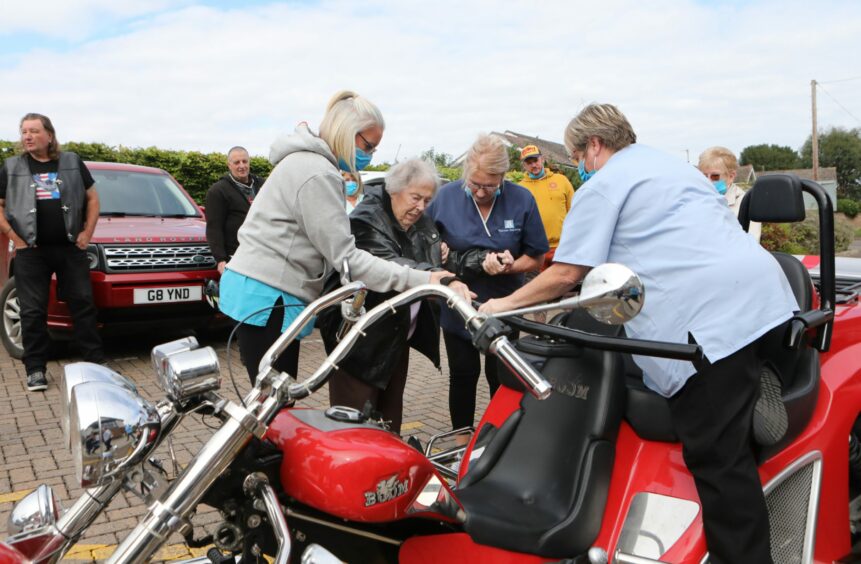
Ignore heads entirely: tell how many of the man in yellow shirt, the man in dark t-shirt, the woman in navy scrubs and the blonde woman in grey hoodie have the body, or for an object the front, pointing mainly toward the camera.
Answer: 3

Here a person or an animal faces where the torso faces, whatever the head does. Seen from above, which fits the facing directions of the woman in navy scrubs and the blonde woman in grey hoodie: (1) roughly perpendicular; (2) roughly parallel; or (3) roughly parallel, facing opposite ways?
roughly perpendicular

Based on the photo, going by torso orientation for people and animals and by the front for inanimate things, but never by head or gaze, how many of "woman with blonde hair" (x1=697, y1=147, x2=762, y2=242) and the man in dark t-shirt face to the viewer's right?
0

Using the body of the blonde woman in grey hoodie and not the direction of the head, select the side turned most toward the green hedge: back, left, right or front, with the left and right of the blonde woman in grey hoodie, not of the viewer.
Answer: left

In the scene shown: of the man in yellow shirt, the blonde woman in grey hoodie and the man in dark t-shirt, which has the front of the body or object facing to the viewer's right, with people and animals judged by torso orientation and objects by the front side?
the blonde woman in grey hoodie

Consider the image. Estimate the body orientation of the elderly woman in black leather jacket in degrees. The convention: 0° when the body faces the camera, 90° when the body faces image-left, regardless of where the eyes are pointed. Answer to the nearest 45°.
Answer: approximately 315°

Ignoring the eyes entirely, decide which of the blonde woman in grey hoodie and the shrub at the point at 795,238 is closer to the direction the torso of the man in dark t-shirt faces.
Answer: the blonde woman in grey hoodie

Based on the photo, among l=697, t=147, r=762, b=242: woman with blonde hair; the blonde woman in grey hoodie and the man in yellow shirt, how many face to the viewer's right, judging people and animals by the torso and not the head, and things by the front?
1

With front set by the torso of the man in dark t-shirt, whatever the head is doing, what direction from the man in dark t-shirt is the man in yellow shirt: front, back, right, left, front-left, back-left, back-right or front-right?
left

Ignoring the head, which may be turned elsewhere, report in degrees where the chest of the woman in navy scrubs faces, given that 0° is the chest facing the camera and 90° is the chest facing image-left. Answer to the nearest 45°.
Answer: approximately 0°

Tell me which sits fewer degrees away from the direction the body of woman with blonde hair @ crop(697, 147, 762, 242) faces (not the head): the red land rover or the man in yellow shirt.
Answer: the red land rover

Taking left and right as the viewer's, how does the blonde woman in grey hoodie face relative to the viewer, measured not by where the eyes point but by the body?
facing to the right of the viewer
